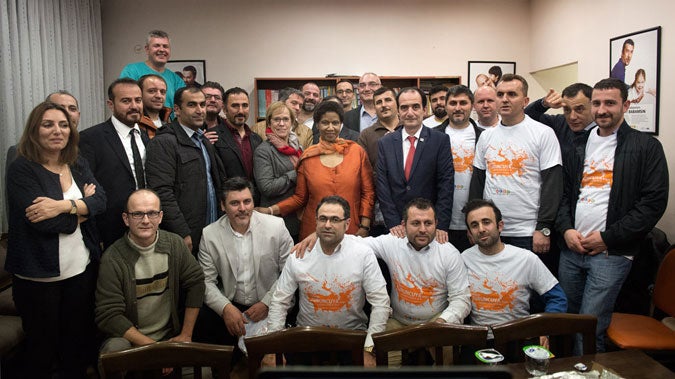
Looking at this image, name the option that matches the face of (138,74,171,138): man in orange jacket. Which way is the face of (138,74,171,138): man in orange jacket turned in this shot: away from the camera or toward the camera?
toward the camera

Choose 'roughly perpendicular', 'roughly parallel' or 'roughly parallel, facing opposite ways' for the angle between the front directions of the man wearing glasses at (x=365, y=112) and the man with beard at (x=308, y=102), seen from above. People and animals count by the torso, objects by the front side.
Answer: roughly parallel

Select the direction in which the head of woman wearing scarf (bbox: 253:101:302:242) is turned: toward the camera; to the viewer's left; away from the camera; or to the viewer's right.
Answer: toward the camera

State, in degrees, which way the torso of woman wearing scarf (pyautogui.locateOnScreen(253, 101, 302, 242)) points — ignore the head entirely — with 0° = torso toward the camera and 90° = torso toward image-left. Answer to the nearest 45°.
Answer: approximately 315°

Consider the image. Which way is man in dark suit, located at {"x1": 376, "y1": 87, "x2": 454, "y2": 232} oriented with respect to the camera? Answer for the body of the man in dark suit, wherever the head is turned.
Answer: toward the camera

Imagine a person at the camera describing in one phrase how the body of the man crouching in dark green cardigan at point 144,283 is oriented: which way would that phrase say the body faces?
toward the camera

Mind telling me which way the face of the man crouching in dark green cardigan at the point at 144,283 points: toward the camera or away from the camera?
toward the camera

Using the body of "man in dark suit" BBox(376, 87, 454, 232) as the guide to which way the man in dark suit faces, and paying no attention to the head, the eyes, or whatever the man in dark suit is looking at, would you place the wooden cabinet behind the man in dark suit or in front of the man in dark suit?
behind

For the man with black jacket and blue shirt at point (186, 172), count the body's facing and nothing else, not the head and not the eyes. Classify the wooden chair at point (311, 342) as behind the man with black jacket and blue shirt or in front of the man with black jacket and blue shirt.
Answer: in front

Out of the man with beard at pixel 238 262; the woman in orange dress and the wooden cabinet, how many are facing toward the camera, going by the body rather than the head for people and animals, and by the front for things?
3

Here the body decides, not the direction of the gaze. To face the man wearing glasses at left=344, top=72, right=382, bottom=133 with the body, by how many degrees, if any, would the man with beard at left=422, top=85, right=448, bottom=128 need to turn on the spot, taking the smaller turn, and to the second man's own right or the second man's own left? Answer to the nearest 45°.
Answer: approximately 135° to the second man's own right
